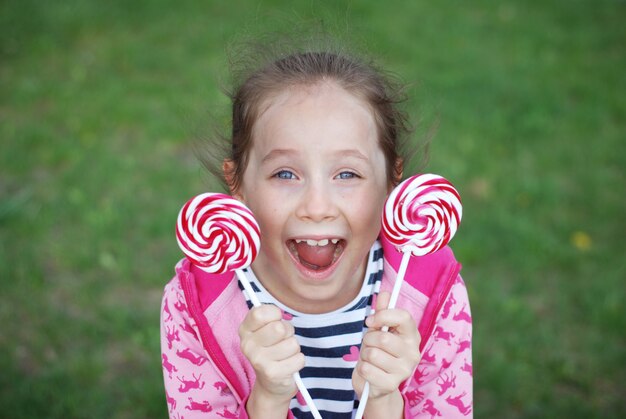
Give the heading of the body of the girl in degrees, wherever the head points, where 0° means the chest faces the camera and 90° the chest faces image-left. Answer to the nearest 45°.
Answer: approximately 0°
